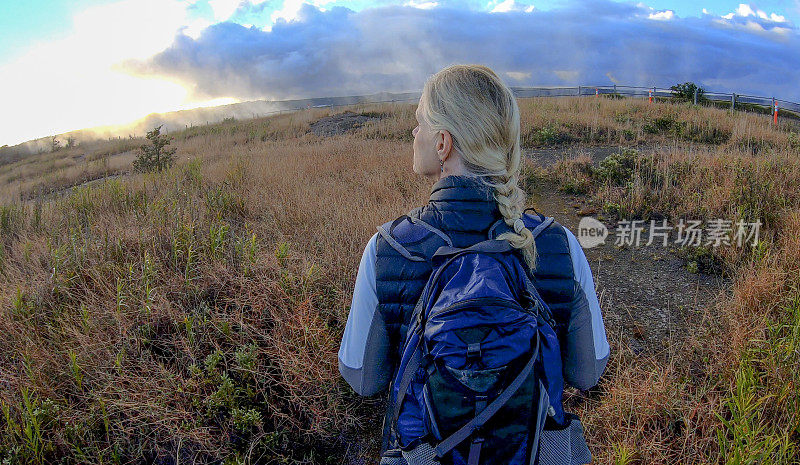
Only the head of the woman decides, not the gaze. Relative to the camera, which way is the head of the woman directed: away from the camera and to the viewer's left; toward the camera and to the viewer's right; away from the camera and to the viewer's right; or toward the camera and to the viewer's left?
away from the camera and to the viewer's left

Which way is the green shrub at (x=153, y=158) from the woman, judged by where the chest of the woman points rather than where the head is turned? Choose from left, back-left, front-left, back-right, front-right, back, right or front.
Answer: front-left

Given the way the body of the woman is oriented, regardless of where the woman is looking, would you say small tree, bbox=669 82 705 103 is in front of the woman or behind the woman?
in front

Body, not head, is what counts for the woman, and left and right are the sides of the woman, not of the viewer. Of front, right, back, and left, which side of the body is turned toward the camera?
back
